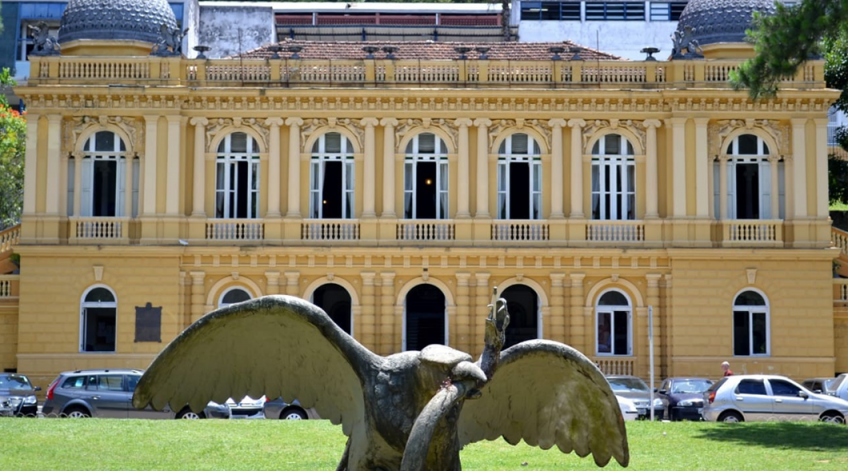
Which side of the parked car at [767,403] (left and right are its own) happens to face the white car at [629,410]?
back

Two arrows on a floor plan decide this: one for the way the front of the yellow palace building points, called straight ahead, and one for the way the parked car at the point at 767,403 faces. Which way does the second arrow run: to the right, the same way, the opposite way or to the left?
to the left

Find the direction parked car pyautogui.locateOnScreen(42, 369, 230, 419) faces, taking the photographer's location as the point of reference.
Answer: facing to the right of the viewer

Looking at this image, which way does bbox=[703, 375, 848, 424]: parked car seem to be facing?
to the viewer's right

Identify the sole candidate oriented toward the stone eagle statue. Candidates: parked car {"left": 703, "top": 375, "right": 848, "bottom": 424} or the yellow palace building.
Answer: the yellow palace building

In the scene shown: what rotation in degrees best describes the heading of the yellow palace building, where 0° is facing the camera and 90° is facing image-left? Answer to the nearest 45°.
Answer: approximately 0°

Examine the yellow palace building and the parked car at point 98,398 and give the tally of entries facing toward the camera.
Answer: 1

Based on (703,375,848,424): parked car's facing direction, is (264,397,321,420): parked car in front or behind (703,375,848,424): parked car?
behind
